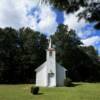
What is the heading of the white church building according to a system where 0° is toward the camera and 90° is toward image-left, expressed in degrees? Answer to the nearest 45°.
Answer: approximately 0°
